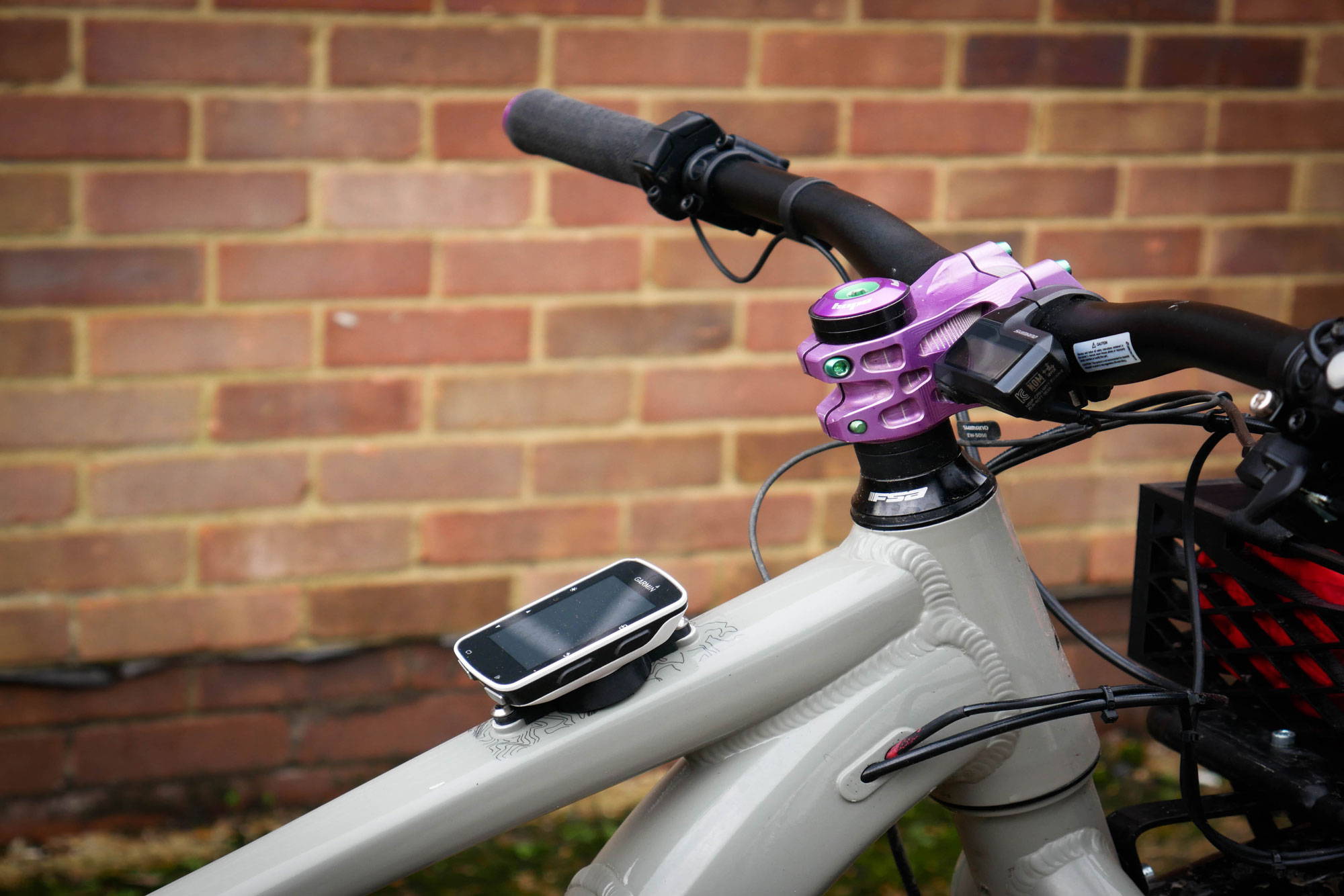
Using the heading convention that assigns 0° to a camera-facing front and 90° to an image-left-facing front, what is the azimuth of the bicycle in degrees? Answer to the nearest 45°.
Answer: approximately 225°
